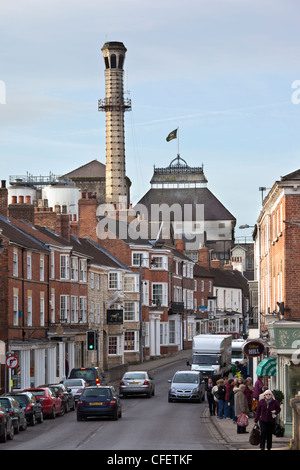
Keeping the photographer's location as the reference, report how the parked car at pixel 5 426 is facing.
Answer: facing away from the viewer and to the right of the viewer

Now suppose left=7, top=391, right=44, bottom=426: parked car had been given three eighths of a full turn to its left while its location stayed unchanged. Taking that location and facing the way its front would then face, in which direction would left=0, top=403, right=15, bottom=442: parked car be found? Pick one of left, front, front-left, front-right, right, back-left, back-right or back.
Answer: left

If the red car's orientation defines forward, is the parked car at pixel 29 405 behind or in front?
behind

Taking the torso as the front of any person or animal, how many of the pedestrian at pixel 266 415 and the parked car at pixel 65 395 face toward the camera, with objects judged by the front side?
1

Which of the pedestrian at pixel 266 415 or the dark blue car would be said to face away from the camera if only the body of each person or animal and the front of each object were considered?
the dark blue car

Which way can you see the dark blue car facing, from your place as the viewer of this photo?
facing away from the viewer

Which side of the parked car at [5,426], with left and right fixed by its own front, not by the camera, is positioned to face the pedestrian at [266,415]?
right

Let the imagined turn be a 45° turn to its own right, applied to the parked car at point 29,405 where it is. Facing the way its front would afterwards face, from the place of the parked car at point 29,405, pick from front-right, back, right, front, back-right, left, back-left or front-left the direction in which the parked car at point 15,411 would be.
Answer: right

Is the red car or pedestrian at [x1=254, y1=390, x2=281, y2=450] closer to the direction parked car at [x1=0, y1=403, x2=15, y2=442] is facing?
the red car

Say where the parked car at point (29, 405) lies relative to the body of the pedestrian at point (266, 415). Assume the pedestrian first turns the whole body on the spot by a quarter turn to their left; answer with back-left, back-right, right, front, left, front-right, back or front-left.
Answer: back-left
